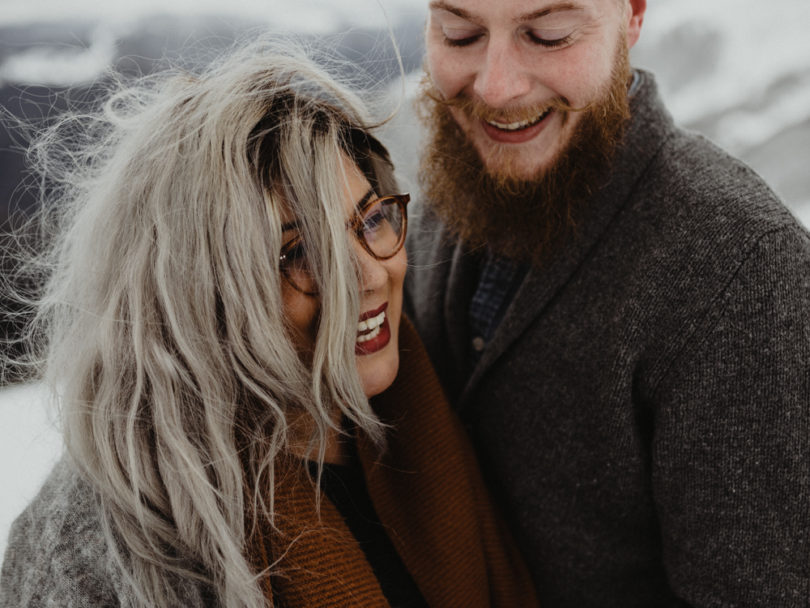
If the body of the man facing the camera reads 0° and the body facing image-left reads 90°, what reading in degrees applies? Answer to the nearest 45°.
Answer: approximately 45°

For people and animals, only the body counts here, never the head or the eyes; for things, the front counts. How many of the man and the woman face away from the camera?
0

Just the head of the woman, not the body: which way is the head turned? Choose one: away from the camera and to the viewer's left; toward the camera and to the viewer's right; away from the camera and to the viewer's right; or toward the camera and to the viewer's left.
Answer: toward the camera and to the viewer's right

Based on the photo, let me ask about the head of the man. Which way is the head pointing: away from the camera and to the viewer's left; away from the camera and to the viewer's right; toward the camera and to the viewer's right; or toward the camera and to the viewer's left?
toward the camera and to the viewer's left
